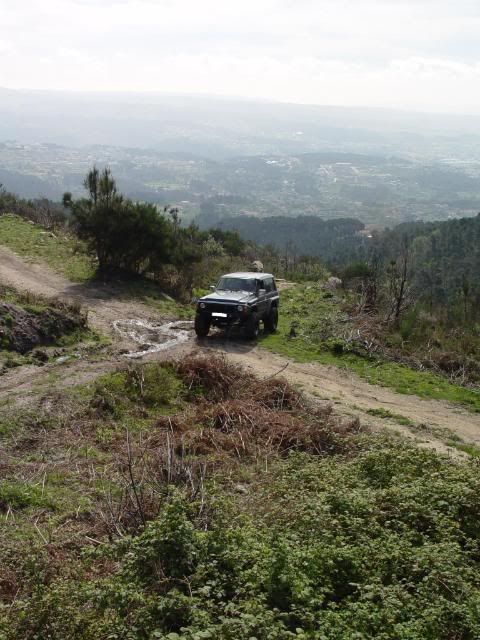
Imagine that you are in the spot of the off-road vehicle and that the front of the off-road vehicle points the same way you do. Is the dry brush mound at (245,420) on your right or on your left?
on your left

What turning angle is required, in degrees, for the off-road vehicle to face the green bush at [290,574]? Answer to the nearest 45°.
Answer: approximately 45° to its left

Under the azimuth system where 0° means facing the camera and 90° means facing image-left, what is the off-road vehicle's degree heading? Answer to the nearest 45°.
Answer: approximately 45°

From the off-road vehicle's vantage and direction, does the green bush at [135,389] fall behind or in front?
in front
